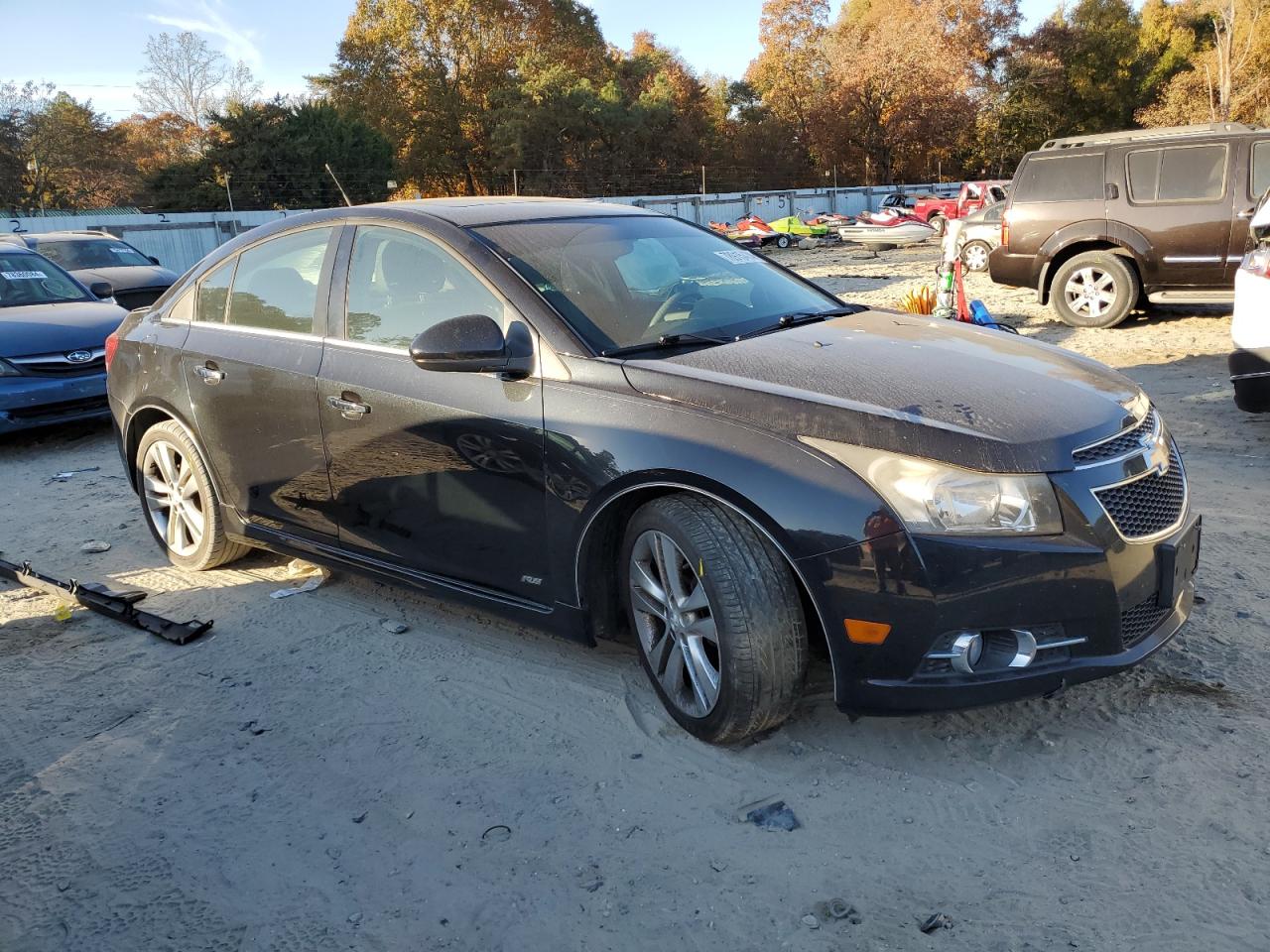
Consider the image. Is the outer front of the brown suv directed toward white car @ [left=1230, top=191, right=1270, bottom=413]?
no

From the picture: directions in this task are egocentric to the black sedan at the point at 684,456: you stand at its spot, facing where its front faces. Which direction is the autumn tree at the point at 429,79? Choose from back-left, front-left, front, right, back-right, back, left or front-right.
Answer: back-left

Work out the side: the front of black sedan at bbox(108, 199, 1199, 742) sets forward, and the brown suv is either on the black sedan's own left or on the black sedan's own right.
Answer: on the black sedan's own left

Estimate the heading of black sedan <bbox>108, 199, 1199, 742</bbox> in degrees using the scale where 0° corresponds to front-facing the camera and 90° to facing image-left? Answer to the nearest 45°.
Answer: approximately 315°

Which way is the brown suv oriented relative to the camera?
to the viewer's right

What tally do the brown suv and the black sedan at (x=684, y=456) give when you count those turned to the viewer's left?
0

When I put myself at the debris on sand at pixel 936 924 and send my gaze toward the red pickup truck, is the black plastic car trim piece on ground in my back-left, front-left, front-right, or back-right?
front-left

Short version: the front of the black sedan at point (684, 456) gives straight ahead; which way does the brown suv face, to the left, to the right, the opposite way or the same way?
the same way

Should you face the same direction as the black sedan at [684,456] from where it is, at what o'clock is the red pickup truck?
The red pickup truck is roughly at 8 o'clock from the black sedan.

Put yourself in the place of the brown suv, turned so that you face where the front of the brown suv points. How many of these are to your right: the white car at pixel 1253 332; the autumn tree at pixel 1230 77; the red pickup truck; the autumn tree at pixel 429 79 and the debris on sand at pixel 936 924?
2

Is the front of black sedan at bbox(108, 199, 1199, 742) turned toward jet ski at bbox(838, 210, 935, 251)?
no

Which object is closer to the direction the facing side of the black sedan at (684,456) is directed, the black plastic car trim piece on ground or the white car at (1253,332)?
the white car

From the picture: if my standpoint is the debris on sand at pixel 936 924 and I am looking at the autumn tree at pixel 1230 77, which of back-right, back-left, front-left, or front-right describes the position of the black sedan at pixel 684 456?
front-left

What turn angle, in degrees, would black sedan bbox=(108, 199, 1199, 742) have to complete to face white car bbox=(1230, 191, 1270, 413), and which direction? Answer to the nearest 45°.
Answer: approximately 90° to its left

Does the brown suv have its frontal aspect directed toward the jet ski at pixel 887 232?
no
